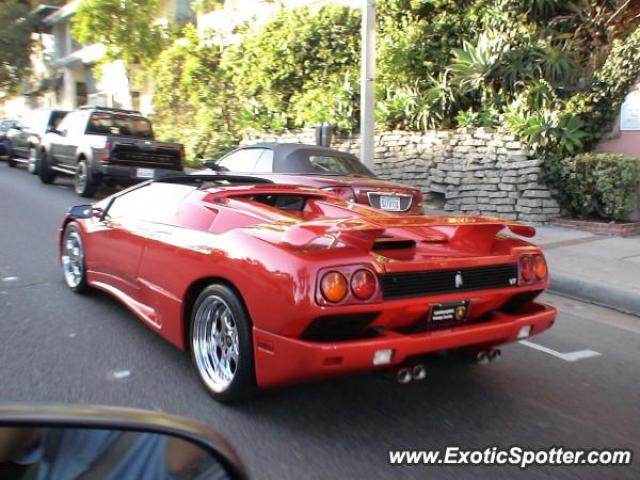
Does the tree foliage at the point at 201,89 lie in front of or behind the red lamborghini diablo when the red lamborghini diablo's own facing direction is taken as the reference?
in front

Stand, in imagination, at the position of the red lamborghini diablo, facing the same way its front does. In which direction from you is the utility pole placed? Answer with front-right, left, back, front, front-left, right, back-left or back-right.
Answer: front-right

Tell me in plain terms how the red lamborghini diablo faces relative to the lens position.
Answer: facing away from the viewer and to the left of the viewer

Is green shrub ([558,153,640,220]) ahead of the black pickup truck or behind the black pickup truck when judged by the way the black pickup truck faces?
behind

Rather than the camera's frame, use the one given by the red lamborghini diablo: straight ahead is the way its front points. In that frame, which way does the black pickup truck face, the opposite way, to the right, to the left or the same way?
the same way

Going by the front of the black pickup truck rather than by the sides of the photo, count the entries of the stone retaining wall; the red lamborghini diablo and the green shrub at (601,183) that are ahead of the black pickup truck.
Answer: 0

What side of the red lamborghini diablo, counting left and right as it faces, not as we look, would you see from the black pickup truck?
front

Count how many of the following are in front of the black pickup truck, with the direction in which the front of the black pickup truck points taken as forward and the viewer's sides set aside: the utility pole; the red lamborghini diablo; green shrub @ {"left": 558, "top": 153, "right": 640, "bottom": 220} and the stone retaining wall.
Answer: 0

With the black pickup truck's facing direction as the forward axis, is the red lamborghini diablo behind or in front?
behind

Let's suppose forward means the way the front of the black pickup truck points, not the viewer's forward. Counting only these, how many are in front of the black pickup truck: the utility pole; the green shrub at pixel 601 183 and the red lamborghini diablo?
0

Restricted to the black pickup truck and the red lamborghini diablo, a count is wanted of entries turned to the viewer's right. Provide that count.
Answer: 0

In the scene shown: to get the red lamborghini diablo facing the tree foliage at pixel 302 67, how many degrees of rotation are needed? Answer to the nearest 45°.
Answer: approximately 45° to its right

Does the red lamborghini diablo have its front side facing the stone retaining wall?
no

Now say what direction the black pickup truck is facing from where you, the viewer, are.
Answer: facing away from the viewer and to the left of the viewer

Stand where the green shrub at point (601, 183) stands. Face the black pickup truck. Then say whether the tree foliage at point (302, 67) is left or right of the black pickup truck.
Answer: right
